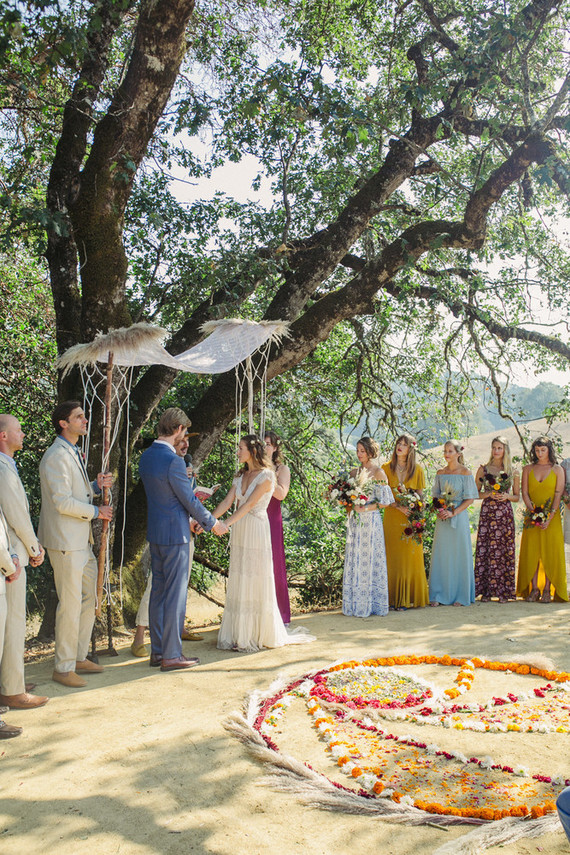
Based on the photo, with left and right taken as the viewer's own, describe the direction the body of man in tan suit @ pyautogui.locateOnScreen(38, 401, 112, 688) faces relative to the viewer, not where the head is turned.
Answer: facing to the right of the viewer

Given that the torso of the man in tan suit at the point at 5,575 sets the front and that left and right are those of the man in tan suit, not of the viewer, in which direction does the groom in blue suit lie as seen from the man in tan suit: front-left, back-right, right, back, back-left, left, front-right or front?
front-left

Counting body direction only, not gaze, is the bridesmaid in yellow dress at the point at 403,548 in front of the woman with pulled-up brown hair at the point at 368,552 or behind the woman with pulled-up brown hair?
behind

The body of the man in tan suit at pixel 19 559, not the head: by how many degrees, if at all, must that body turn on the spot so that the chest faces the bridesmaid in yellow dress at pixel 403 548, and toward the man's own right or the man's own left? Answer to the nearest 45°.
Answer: approximately 45° to the man's own left

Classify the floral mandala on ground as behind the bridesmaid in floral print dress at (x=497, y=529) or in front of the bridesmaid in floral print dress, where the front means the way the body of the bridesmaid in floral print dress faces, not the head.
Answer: in front

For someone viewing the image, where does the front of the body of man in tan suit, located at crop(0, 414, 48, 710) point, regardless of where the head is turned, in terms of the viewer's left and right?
facing to the right of the viewer

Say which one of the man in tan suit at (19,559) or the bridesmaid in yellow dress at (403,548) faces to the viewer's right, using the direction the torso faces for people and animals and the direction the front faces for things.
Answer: the man in tan suit

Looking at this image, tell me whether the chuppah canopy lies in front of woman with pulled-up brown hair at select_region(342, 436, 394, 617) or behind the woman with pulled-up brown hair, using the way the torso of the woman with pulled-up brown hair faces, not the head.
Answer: in front

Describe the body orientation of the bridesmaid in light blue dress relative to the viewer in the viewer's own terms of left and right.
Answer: facing the viewer and to the left of the viewer

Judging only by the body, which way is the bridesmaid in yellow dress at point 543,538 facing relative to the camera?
toward the camera

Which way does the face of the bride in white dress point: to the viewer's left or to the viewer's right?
to the viewer's left

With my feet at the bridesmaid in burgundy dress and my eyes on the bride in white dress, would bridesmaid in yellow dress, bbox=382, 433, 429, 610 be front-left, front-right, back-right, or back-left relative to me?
back-left
